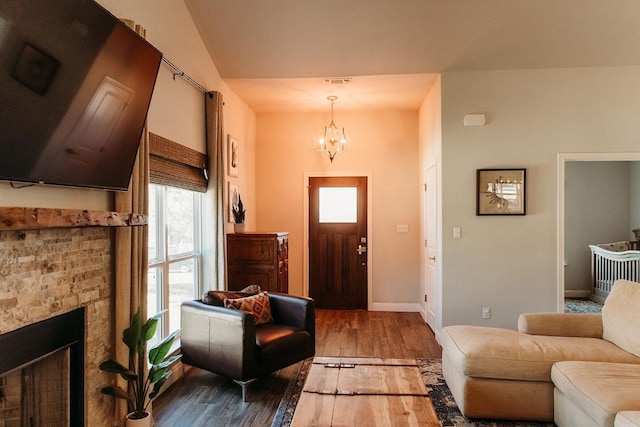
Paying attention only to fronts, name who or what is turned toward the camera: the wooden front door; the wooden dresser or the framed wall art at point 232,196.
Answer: the wooden front door

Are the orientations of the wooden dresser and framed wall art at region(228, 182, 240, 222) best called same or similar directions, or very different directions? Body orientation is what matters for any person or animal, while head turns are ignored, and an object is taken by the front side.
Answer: same or similar directions

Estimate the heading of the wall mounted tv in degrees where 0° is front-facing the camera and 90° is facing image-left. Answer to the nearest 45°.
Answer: approximately 315°

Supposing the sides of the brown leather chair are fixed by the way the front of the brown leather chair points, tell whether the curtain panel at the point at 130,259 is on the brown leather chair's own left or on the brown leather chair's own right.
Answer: on the brown leather chair's own right

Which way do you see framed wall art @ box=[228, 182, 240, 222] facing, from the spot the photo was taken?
facing to the right of the viewer

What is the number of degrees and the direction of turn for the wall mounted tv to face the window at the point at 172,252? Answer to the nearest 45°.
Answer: approximately 90° to its left

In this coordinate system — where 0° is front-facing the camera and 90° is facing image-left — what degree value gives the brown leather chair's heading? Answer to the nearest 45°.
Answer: approximately 315°

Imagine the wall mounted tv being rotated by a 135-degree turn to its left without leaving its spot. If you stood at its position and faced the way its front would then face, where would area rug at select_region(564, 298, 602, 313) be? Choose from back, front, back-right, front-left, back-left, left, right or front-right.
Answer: right

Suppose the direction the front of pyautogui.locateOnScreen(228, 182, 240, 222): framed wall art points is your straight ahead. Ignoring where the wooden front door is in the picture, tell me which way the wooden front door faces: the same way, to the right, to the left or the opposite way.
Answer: to the right

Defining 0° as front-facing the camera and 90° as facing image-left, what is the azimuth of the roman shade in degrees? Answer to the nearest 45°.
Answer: approximately 315°

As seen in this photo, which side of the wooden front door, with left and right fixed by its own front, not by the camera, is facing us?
front

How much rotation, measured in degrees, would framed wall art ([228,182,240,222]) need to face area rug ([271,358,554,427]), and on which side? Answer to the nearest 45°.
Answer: approximately 45° to its right

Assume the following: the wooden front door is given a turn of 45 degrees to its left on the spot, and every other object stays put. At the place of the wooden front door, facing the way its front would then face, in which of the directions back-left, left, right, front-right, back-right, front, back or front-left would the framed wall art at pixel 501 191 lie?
front
